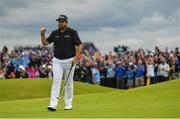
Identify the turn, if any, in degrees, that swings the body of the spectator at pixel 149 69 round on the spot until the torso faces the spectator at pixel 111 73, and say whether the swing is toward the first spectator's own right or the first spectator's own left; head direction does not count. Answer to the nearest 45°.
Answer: approximately 135° to the first spectator's own right

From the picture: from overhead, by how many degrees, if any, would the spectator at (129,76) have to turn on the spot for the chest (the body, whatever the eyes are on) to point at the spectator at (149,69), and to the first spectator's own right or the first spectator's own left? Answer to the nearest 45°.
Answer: approximately 45° to the first spectator's own left

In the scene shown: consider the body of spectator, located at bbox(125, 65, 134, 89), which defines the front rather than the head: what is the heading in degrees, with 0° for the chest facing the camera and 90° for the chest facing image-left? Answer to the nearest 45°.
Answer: approximately 0°

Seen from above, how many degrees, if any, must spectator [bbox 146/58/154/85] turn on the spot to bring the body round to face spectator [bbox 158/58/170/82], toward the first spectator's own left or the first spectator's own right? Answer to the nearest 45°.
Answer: approximately 135° to the first spectator's own left

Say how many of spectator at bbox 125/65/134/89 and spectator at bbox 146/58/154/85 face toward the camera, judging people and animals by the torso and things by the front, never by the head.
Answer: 2

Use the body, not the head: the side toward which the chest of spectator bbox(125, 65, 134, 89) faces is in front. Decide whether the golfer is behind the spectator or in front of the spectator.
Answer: in front

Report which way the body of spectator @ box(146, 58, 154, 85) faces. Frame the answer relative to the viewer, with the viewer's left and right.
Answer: facing the viewer
